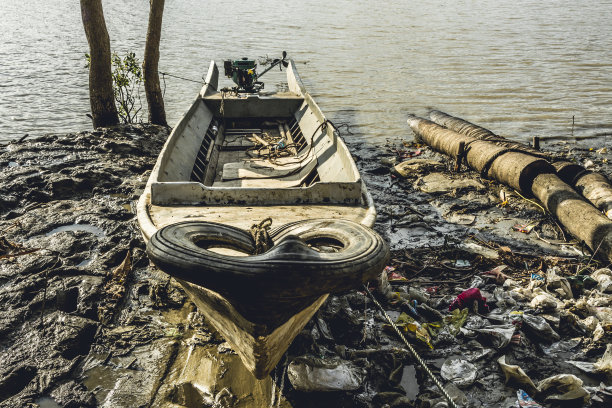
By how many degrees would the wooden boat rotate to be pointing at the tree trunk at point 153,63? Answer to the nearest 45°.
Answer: approximately 180°

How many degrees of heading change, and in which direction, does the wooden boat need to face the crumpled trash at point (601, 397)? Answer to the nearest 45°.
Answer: approximately 45° to its left

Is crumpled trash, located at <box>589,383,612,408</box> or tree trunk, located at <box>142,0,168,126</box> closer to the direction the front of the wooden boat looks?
the crumpled trash

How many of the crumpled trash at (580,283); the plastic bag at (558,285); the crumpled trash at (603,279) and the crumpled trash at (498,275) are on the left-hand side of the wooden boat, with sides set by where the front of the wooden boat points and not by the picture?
4

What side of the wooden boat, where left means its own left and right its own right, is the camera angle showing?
front

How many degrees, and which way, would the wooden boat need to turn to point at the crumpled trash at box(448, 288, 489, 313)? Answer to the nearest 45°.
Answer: approximately 90° to its left

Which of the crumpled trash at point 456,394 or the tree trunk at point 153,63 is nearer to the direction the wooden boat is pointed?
the crumpled trash

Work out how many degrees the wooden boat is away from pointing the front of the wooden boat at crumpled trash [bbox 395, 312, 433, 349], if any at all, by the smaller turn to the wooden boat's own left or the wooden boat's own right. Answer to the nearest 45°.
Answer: approximately 45° to the wooden boat's own left

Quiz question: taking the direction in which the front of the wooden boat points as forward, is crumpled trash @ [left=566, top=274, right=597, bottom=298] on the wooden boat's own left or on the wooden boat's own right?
on the wooden boat's own left

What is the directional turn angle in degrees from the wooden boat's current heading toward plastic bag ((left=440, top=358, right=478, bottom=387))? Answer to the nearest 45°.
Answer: approximately 45° to its left

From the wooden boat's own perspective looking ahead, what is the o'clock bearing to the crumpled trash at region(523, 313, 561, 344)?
The crumpled trash is roughly at 10 o'clock from the wooden boat.
